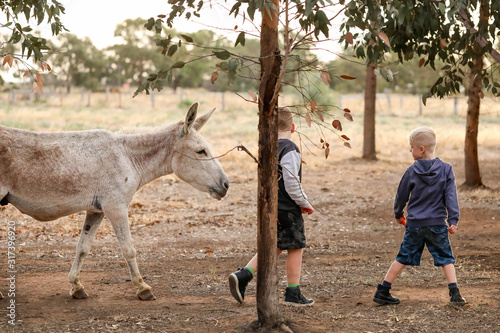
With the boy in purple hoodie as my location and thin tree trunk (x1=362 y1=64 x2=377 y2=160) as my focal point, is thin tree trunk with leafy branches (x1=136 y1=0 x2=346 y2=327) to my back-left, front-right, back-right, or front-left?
back-left

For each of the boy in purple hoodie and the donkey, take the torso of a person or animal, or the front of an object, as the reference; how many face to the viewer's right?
1

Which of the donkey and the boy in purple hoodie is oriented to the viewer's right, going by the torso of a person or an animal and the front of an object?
the donkey

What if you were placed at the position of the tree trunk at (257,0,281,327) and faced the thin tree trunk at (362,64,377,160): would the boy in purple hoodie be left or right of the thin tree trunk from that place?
right

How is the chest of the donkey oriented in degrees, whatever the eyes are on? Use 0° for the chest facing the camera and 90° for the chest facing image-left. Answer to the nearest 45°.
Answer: approximately 270°

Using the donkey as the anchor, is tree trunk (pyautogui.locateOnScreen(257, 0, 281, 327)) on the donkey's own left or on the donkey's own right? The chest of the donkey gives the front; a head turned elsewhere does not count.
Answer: on the donkey's own right

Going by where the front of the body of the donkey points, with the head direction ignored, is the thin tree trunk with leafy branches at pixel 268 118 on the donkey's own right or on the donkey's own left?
on the donkey's own right

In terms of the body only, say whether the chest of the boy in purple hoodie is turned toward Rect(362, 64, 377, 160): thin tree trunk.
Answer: yes

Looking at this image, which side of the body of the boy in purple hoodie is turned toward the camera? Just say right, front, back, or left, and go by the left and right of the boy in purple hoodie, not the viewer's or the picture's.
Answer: back
